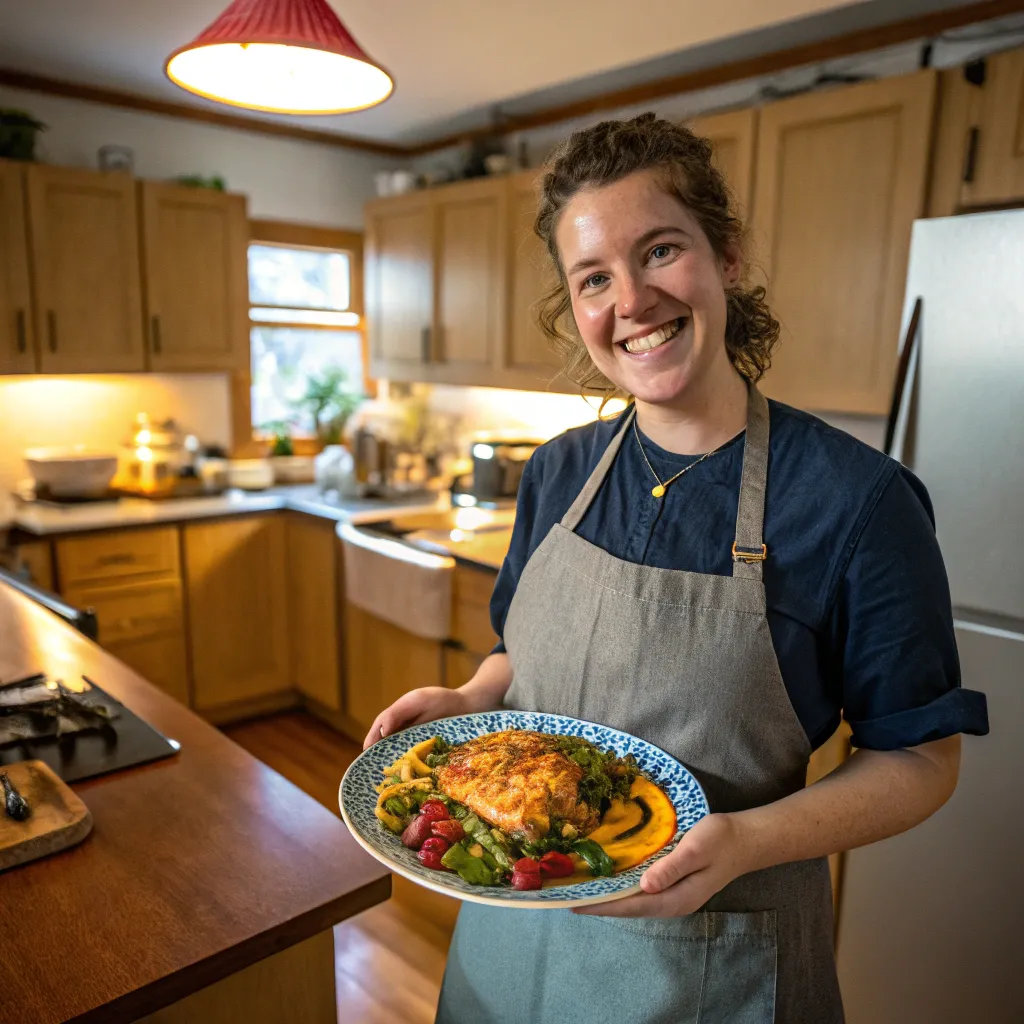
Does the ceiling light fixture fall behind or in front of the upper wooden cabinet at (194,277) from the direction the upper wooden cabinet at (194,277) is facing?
in front

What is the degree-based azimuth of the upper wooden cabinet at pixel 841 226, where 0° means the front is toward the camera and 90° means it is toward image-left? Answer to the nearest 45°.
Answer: approximately 45°

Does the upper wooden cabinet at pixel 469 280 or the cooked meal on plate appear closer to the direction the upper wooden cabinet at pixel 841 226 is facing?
the cooked meal on plate

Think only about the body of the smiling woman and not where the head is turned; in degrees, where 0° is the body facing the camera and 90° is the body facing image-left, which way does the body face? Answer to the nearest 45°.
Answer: approximately 45°

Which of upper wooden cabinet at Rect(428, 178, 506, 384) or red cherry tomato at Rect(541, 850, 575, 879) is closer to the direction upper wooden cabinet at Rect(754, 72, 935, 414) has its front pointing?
the red cherry tomato

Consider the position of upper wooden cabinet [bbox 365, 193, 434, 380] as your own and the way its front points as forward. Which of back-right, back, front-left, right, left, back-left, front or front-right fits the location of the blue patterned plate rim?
front-left

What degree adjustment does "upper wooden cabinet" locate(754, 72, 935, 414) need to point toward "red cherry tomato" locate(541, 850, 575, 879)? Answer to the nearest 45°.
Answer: approximately 45° to its left

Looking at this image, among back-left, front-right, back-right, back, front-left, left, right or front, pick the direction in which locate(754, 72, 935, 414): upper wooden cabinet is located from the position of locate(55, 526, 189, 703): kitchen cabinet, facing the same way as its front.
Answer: front

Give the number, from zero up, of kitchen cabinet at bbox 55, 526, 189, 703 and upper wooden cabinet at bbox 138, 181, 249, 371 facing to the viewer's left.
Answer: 0

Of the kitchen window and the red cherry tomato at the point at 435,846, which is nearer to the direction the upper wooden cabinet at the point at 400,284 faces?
the red cherry tomato

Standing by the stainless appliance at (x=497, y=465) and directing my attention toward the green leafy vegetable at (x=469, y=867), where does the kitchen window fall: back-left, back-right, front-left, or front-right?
back-right

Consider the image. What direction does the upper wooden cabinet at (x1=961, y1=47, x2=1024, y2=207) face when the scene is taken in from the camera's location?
facing the viewer and to the left of the viewer

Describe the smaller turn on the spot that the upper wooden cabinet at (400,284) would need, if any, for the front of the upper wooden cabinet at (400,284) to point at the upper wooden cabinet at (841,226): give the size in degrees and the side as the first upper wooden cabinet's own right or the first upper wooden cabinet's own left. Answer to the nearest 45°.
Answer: approximately 90° to the first upper wooden cabinet's own left

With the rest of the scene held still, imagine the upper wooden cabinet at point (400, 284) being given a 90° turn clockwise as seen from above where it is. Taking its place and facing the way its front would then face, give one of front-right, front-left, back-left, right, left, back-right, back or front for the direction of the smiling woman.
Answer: back-left

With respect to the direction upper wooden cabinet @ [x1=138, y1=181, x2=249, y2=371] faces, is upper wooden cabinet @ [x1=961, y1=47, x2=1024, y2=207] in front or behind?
in front
